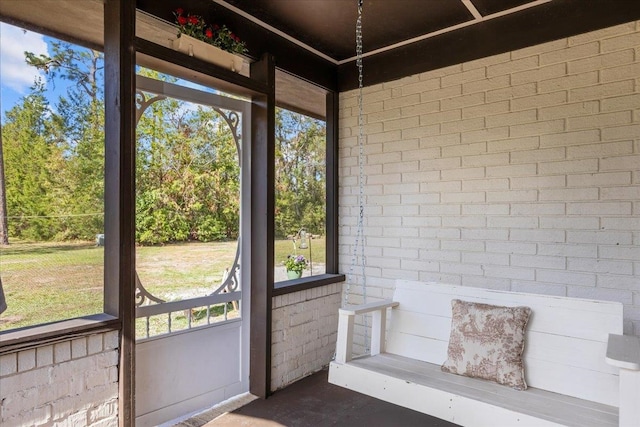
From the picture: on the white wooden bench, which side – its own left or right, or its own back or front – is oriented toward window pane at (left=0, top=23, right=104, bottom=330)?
front

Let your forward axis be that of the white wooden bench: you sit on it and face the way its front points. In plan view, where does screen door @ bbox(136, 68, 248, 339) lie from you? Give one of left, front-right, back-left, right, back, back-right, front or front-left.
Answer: front-right

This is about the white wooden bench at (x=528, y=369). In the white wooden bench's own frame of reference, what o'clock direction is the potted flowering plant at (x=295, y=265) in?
The potted flowering plant is roughly at 2 o'clock from the white wooden bench.

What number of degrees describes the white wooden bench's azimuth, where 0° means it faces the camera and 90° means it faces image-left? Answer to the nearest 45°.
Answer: approximately 45°

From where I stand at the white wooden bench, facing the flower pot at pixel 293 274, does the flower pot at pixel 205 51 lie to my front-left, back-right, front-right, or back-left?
front-left
